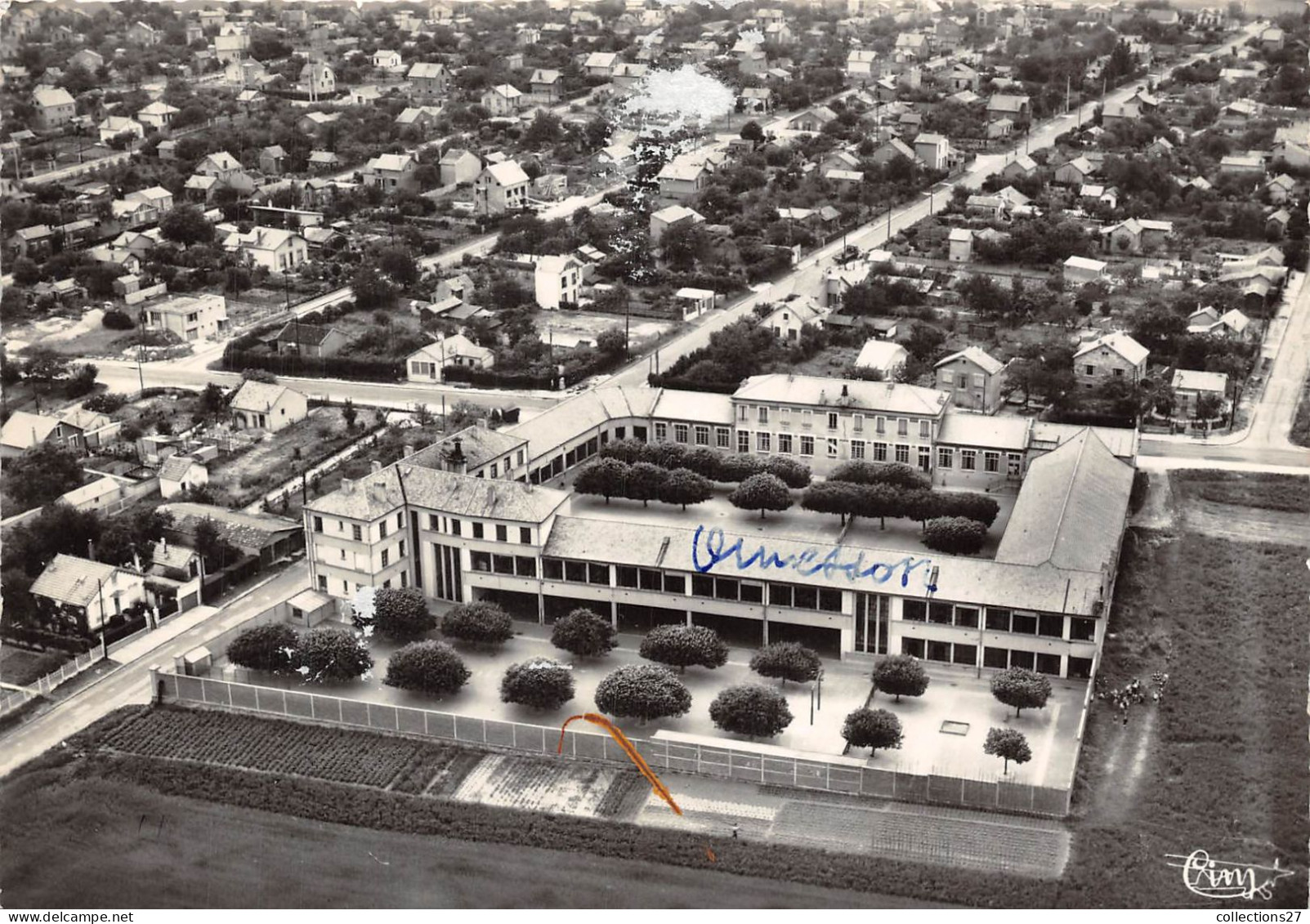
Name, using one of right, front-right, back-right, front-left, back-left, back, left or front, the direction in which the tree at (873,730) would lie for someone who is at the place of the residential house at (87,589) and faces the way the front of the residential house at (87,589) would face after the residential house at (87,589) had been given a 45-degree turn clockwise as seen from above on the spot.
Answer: front-left

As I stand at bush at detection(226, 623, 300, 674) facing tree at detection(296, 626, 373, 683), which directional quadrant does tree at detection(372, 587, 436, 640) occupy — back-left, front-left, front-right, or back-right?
front-left

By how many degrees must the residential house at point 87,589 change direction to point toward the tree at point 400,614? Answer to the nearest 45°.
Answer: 0° — it already faces it

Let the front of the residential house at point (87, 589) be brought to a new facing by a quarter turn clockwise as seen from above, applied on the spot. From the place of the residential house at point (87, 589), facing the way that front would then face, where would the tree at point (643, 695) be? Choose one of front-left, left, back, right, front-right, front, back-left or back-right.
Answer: left

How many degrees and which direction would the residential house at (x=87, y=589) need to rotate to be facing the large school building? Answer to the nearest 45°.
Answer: approximately 45° to its left

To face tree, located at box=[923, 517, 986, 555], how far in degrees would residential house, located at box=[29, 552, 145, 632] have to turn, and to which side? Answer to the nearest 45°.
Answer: approximately 45° to its left

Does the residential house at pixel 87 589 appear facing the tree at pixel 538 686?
yes

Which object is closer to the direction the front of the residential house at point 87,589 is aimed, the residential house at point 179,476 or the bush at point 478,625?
the bush

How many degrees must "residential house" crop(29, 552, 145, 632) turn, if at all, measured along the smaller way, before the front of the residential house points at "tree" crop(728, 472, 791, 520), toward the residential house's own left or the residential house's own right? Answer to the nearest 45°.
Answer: approximately 45° to the residential house's own left

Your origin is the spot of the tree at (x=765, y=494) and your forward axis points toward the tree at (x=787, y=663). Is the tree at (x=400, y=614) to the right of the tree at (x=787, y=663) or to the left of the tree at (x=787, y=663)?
right

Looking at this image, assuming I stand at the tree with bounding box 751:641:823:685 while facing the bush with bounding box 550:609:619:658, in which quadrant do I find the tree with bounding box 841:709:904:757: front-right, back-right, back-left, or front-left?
back-left

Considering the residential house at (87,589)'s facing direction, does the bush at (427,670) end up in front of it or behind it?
in front

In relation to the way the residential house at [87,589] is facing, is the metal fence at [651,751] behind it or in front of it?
in front

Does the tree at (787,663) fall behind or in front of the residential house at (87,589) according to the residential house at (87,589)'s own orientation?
in front

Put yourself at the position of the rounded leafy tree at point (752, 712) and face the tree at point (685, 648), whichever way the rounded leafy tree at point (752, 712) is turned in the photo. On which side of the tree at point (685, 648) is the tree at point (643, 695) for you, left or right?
left

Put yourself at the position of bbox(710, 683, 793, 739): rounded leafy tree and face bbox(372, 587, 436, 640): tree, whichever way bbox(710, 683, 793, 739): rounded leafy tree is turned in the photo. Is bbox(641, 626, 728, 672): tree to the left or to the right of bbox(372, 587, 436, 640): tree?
right

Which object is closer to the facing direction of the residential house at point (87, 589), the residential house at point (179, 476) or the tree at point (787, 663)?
the tree

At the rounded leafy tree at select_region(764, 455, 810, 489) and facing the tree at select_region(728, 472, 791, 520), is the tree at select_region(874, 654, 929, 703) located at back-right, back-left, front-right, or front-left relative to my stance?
front-left

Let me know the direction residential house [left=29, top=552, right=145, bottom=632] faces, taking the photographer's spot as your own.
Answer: facing the viewer and to the right of the viewer

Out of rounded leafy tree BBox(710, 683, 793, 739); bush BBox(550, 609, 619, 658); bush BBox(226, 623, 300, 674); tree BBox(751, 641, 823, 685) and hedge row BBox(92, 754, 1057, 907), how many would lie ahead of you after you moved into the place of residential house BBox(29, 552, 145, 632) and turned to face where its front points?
5
